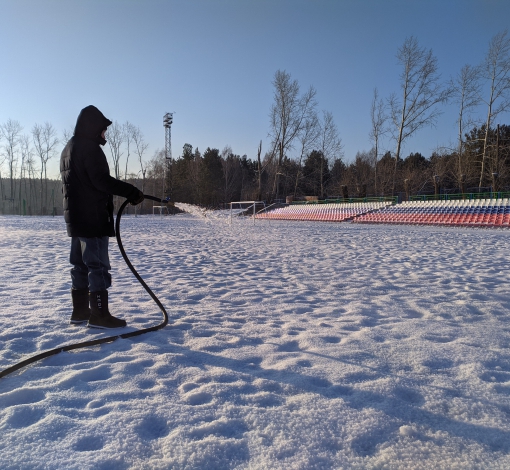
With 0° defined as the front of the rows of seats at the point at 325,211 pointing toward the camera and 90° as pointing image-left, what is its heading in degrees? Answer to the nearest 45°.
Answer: approximately 45°

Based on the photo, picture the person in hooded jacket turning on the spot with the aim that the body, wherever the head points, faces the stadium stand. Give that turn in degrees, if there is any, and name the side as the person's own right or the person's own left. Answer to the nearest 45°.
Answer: approximately 45° to the person's own left

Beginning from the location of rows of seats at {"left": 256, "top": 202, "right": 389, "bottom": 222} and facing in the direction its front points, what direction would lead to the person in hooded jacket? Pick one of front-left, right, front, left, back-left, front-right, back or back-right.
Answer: front-left

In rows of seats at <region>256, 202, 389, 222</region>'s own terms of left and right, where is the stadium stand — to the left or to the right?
on its left

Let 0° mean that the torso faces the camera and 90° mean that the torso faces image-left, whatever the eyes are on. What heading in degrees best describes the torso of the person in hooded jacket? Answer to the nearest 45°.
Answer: approximately 270°

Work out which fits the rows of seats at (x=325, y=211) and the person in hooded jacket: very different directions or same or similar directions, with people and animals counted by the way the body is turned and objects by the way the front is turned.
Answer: very different directions

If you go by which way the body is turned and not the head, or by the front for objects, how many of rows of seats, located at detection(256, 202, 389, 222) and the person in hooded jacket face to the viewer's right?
1

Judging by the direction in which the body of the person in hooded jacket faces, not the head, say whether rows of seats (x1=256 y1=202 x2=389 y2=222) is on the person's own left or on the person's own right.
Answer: on the person's own left
